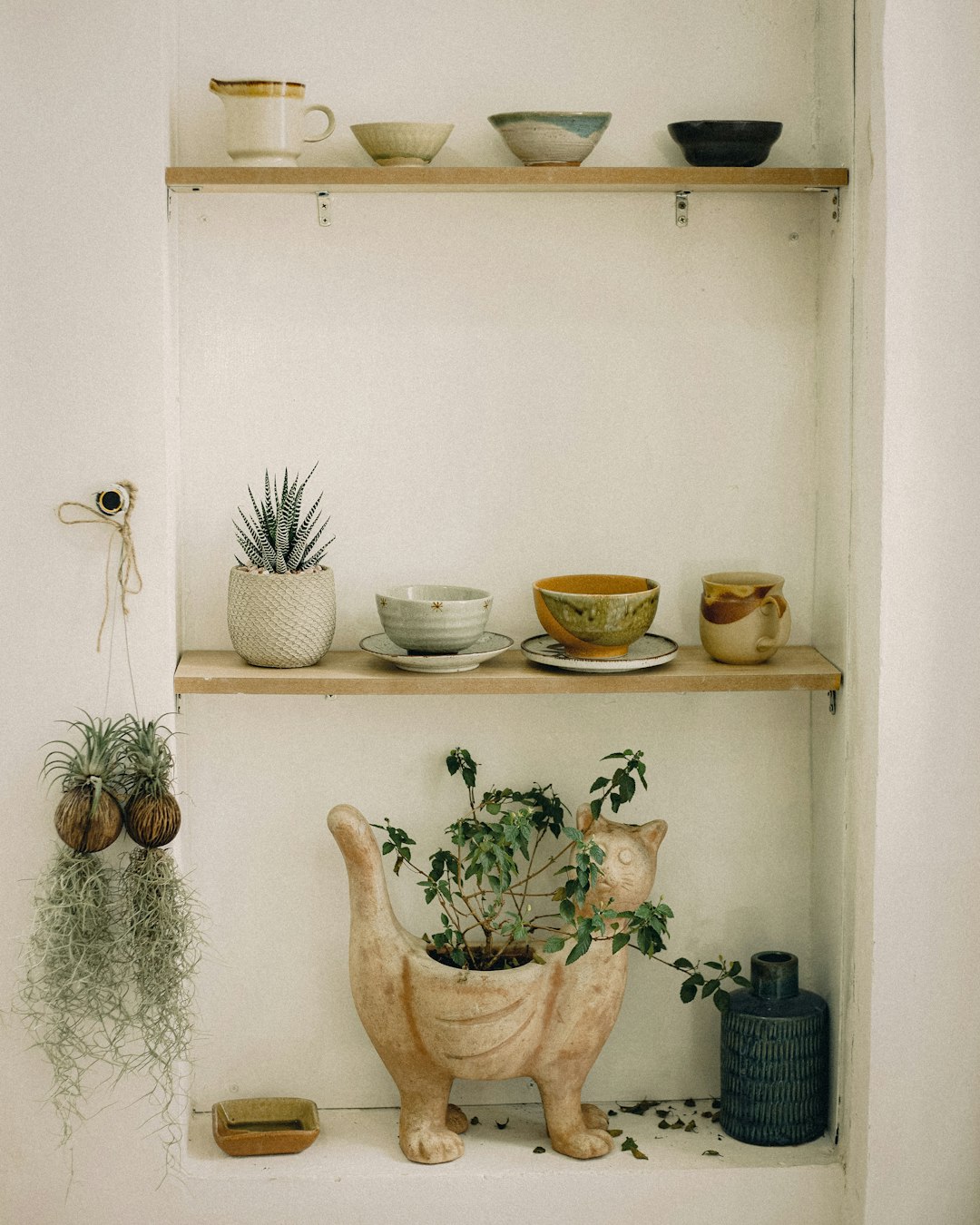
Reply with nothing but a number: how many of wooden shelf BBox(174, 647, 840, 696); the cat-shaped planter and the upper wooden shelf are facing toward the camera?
2

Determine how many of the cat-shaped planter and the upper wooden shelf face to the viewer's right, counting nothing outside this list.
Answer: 1

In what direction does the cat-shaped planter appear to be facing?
to the viewer's right

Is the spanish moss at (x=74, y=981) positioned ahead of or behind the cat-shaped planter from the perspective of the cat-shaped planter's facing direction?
behind

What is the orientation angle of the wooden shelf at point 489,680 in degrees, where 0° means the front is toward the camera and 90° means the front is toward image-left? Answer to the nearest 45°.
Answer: approximately 0°

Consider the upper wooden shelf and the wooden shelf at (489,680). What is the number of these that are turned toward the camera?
2

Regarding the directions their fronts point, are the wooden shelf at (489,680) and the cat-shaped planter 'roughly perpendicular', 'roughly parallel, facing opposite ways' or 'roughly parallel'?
roughly perpendicular
